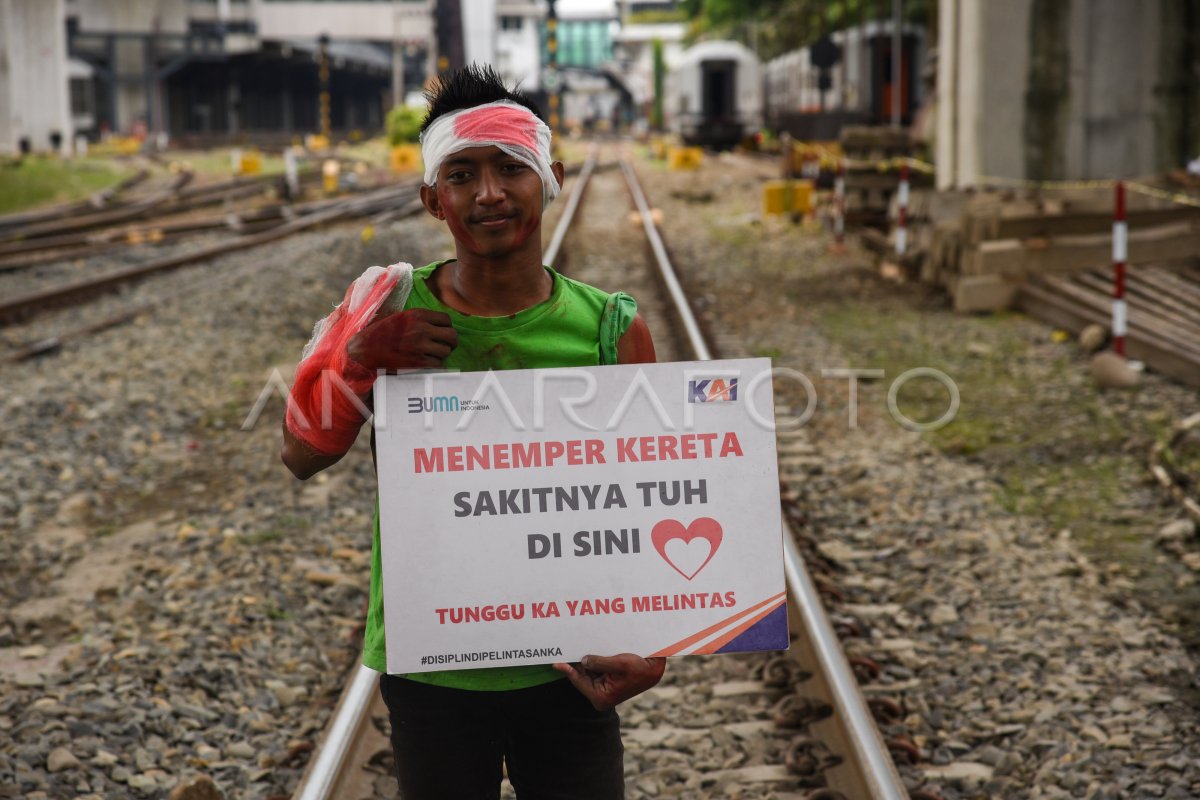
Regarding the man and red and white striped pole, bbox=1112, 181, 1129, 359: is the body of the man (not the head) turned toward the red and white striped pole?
no

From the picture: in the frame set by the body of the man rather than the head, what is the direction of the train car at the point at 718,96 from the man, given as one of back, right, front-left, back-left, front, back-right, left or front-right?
back

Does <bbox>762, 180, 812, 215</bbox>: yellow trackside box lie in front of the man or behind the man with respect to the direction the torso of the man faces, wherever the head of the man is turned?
behind

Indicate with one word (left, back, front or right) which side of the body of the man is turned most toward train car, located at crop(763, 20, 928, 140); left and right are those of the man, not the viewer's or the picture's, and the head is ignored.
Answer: back

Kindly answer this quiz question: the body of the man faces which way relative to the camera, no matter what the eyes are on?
toward the camera

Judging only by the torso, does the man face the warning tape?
no

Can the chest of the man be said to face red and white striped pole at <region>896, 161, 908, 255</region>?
no

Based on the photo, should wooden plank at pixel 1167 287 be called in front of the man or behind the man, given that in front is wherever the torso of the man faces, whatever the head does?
behind

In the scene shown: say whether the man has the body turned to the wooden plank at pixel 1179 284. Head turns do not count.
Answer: no

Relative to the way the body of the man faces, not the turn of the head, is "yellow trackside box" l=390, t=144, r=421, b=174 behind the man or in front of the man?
behind

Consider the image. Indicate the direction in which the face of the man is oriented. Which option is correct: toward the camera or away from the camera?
toward the camera

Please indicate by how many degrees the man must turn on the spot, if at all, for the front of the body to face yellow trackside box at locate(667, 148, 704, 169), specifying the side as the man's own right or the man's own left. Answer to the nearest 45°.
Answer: approximately 180°
